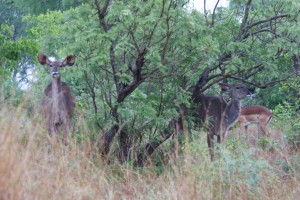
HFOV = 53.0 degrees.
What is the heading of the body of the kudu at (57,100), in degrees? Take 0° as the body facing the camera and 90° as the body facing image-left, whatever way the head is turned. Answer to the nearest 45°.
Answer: approximately 0°

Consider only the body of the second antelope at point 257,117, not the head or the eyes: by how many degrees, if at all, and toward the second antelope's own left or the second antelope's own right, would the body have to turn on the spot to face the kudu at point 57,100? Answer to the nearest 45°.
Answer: approximately 45° to the second antelope's own left

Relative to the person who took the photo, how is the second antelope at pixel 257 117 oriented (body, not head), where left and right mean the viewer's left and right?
facing to the left of the viewer

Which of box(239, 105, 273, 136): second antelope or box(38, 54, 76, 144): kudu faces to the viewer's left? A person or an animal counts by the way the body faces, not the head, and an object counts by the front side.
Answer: the second antelope

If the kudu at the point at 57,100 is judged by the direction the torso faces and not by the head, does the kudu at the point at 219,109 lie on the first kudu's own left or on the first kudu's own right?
on the first kudu's own left

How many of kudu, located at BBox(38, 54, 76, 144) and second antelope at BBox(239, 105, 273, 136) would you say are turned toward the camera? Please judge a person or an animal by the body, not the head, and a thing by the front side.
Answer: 1
